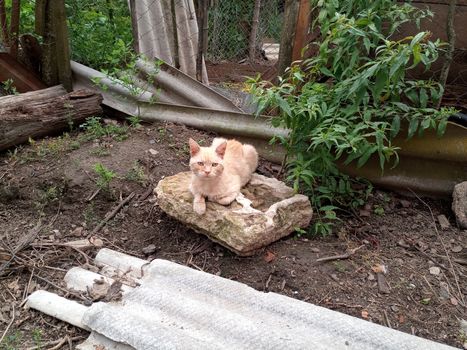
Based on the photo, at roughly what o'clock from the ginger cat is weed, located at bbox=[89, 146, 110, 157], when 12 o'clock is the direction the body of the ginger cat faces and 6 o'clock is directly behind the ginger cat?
The weed is roughly at 3 o'clock from the ginger cat.

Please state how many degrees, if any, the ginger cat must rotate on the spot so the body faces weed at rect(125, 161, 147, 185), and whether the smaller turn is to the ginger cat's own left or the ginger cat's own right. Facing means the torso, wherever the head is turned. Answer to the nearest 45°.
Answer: approximately 90° to the ginger cat's own right

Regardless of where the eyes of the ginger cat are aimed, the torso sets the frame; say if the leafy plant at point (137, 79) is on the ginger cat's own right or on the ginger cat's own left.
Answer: on the ginger cat's own right

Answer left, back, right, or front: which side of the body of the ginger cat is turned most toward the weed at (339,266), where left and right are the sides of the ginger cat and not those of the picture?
left

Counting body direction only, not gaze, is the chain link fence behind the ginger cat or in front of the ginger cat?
behind

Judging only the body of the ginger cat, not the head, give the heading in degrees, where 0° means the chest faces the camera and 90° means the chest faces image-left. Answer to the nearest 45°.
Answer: approximately 45°

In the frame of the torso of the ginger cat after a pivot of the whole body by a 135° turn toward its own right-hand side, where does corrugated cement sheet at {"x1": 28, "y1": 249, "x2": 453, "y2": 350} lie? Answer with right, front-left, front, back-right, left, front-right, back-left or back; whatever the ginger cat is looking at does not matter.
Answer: back

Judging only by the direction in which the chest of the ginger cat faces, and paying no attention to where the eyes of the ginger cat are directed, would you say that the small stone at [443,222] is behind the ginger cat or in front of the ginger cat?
behind

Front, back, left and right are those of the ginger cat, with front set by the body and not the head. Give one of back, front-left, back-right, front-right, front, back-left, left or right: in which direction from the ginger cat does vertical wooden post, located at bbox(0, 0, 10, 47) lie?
right

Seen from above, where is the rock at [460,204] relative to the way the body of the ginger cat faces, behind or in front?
behind

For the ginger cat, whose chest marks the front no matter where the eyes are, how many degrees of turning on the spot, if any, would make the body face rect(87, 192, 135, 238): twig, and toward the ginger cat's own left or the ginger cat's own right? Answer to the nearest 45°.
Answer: approximately 45° to the ginger cat's own right

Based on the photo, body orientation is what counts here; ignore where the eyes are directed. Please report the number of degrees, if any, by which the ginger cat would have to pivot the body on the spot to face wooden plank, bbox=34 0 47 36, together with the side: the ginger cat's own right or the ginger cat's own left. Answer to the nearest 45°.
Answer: approximately 90° to the ginger cat's own right

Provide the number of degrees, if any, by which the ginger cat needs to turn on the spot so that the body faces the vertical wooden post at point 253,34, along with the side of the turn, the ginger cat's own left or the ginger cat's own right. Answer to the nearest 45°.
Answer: approximately 135° to the ginger cat's own right

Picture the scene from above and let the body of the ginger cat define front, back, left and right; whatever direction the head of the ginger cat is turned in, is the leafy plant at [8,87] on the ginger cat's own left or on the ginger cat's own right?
on the ginger cat's own right
